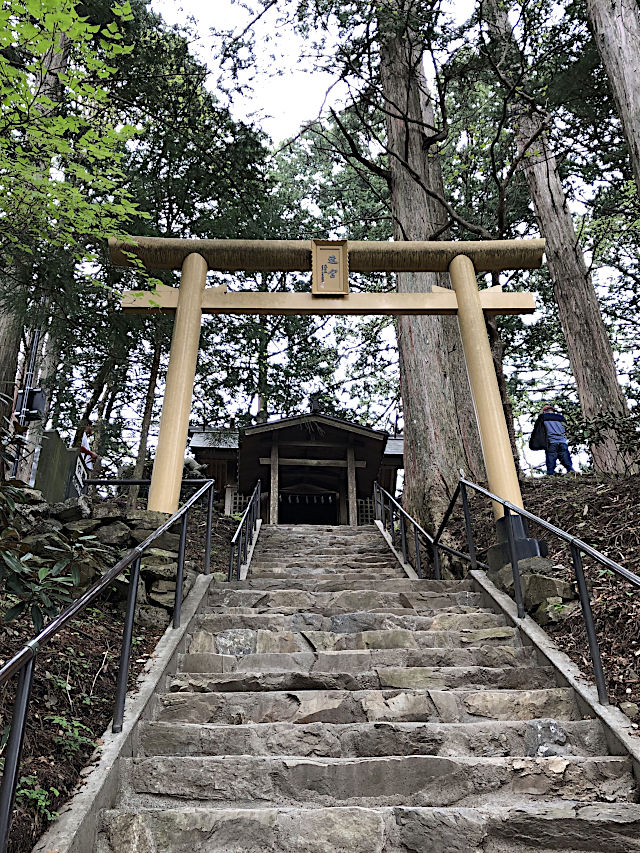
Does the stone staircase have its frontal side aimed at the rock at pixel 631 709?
no

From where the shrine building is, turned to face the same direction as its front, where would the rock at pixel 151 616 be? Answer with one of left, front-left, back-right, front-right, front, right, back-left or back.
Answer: front

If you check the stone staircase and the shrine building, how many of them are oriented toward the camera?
2

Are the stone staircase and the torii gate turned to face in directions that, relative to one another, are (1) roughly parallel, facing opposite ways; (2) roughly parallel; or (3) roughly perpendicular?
roughly parallel

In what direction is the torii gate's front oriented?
toward the camera

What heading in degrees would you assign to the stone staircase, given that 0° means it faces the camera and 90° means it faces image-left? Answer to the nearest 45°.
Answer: approximately 0°

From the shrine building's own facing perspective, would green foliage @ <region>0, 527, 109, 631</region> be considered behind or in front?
in front

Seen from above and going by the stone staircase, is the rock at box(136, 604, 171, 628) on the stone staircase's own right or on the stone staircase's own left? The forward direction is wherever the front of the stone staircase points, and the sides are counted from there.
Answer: on the stone staircase's own right

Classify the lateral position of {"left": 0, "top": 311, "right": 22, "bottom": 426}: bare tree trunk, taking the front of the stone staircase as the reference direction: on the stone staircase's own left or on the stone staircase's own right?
on the stone staircase's own right

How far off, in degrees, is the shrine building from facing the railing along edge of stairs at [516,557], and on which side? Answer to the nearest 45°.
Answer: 0° — it already faces it

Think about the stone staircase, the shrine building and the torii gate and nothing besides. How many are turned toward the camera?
3

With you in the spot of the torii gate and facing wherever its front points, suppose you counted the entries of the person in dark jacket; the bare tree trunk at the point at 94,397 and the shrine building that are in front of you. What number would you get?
0
